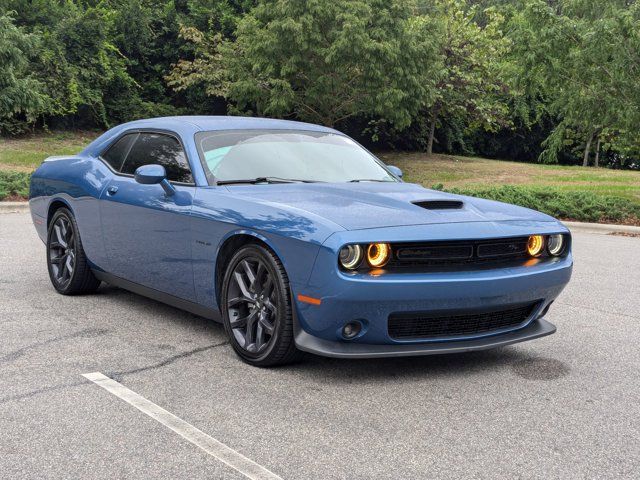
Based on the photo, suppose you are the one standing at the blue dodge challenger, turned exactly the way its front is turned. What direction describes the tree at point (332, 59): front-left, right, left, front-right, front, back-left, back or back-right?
back-left

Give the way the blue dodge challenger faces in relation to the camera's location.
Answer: facing the viewer and to the right of the viewer

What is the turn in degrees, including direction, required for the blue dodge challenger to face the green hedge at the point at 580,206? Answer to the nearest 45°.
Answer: approximately 90° to its left

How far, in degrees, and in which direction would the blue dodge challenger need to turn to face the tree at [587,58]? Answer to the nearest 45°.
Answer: approximately 90° to its left

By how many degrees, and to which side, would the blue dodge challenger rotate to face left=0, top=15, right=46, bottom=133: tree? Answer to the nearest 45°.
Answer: approximately 180°

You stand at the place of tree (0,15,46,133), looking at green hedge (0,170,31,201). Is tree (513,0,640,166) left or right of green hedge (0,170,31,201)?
left

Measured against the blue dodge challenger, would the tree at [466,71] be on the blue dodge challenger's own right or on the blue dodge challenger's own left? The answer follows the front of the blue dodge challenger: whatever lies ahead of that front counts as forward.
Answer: on the blue dodge challenger's own left
